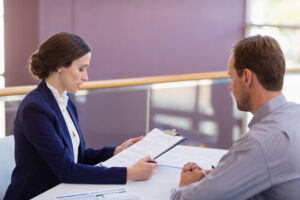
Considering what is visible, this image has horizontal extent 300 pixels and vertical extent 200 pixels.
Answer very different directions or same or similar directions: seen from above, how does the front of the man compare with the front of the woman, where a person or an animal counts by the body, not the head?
very different directions

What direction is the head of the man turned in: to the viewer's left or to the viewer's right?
to the viewer's left

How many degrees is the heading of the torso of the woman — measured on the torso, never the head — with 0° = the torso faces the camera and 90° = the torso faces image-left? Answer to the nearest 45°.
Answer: approximately 315°

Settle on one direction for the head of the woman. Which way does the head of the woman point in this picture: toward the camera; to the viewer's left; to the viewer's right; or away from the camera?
to the viewer's right

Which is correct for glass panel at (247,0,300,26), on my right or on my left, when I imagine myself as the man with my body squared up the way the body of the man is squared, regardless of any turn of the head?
on my right

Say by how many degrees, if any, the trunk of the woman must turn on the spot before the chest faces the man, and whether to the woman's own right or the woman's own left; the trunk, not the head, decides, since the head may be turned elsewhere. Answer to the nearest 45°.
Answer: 0° — they already face them

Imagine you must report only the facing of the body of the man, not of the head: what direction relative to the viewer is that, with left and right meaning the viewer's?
facing away from the viewer and to the left of the viewer

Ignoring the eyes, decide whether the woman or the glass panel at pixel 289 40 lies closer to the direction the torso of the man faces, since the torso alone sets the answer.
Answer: the woman

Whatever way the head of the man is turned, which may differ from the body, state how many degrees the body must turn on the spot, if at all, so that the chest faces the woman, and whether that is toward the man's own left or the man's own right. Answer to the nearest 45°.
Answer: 0° — they already face them
